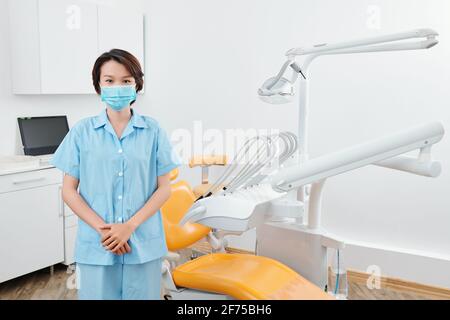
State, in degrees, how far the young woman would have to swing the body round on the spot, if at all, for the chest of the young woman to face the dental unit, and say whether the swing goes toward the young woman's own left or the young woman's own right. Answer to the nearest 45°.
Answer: approximately 90° to the young woman's own left

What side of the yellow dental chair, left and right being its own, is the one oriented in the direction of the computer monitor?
back

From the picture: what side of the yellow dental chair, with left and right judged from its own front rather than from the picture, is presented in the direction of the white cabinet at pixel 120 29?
back

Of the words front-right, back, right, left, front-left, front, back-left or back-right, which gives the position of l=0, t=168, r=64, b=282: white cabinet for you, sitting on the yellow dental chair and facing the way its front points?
back

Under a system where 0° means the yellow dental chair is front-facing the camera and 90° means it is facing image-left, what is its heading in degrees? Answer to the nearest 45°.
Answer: approximately 315°

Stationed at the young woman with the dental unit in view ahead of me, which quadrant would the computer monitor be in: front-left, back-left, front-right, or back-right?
back-left

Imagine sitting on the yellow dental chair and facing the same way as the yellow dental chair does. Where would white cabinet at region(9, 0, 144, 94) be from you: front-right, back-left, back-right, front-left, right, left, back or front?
back

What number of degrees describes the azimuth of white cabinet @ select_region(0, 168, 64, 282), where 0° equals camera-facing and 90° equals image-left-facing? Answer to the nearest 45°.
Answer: approximately 315°
